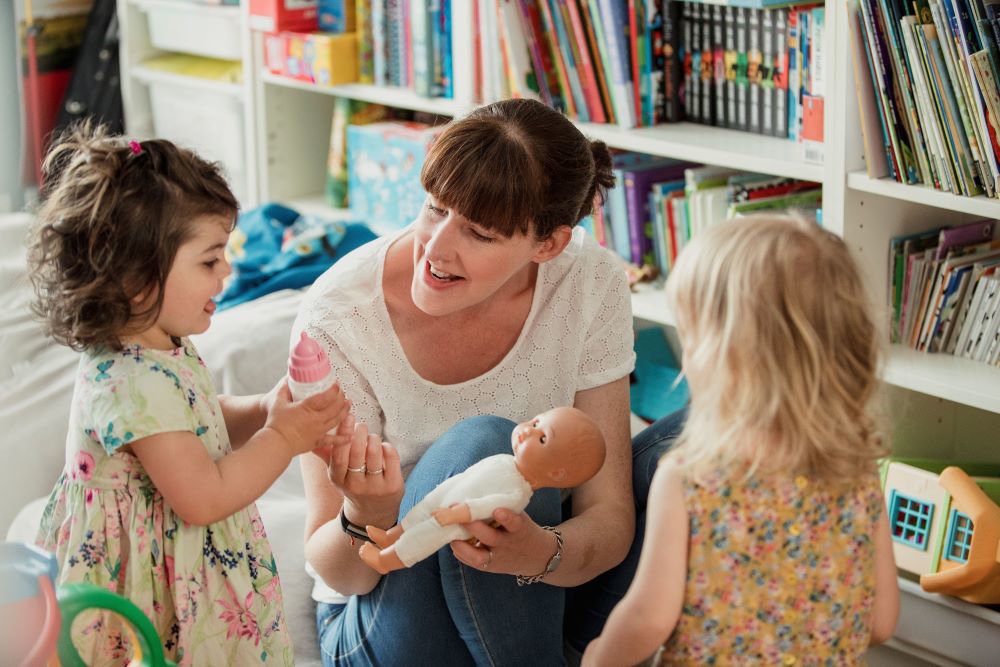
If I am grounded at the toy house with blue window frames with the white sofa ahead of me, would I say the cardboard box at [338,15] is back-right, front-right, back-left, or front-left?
front-right

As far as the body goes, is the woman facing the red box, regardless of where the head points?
no

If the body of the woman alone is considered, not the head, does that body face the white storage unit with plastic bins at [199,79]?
no

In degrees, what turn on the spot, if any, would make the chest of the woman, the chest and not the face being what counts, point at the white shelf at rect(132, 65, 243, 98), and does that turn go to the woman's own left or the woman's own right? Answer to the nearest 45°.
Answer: approximately 180°

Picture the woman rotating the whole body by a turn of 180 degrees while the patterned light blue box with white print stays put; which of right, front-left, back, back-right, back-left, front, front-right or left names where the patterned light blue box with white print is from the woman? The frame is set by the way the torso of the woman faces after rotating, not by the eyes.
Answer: front

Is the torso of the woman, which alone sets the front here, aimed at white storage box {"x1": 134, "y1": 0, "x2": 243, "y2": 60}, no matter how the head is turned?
no

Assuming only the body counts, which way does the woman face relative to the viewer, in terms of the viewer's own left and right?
facing the viewer

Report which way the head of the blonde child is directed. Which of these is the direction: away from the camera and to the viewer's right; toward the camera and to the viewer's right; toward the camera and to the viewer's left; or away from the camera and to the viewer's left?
away from the camera and to the viewer's left

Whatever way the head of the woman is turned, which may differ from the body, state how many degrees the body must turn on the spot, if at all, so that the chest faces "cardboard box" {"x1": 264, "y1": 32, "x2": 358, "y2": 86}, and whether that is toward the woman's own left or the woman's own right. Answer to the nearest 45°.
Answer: approximately 180°

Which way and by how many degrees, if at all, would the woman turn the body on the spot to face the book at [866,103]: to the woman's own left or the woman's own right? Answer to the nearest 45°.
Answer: approximately 135° to the woman's own left

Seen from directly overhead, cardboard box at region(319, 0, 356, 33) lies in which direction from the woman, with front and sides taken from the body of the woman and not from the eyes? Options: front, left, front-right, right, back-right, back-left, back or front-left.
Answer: back

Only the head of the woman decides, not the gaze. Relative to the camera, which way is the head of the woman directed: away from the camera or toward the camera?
toward the camera
